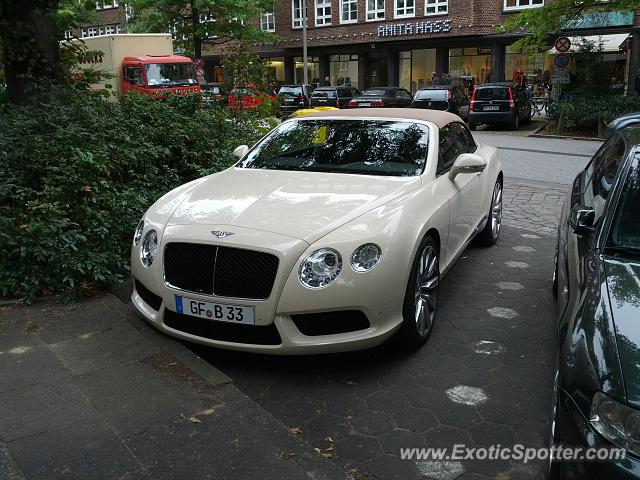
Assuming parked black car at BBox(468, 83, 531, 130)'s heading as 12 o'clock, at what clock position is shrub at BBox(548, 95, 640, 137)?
The shrub is roughly at 3 o'clock from the parked black car.

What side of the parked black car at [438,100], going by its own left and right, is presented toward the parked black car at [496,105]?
right

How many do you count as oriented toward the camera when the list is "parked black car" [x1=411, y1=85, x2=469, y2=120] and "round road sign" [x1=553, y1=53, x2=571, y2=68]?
1

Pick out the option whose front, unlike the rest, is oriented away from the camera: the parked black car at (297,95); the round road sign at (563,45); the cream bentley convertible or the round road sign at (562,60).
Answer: the parked black car

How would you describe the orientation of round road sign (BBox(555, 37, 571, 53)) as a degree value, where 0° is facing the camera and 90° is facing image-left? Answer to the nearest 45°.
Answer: approximately 0°

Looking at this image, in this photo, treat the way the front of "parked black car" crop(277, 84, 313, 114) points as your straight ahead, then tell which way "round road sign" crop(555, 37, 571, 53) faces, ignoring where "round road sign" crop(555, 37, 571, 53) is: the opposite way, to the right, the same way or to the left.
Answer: the opposite way

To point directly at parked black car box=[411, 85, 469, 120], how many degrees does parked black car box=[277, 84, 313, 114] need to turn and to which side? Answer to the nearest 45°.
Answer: approximately 135° to its right

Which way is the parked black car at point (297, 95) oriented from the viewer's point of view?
away from the camera

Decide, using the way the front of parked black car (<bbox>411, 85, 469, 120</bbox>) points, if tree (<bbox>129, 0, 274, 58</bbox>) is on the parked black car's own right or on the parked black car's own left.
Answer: on the parked black car's own left

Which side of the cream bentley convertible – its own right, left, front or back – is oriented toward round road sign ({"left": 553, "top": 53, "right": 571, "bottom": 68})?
back

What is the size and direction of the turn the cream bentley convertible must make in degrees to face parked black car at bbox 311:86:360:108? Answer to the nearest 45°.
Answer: approximately 135° to its right

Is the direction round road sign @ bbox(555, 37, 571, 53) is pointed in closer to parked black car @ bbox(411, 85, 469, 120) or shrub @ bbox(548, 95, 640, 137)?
the shrub

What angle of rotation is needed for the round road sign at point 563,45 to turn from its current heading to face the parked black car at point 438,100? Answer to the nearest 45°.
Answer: approximately 135° to its right

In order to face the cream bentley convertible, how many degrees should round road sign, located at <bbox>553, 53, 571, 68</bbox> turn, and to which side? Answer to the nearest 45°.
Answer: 0° — it already faces it

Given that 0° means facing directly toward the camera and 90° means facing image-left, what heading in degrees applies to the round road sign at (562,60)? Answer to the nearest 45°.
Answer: approximately 0°

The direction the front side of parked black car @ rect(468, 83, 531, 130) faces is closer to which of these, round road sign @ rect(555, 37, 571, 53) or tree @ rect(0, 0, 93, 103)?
the round road sign
